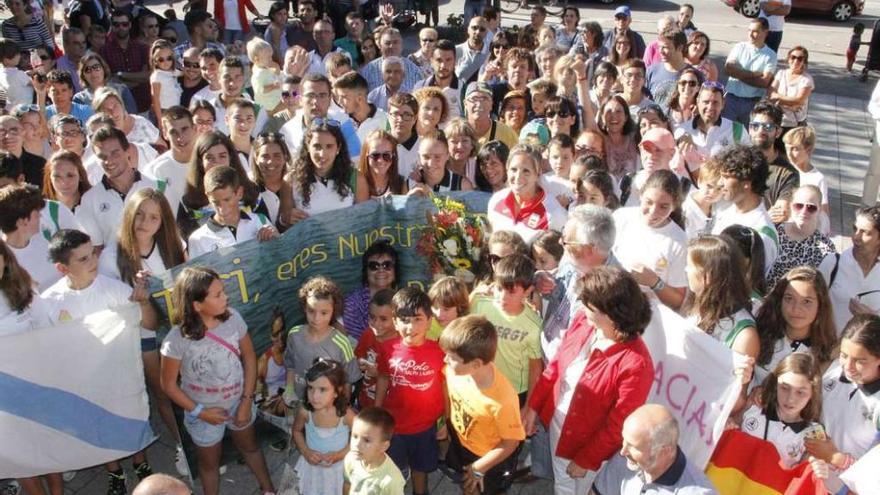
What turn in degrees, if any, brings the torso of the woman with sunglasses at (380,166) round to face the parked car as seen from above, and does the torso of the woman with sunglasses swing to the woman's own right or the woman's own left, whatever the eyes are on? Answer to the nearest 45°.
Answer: approximately 135° to the woman's own left

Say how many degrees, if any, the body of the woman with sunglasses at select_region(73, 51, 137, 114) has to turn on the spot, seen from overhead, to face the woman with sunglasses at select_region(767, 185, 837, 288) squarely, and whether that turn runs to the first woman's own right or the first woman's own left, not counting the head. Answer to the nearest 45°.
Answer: approximately 45° to the first woman's own left

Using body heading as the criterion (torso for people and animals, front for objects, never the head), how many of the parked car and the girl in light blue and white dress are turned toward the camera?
1

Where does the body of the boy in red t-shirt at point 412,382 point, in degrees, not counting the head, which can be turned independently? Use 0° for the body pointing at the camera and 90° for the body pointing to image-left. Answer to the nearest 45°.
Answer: approximately 0°

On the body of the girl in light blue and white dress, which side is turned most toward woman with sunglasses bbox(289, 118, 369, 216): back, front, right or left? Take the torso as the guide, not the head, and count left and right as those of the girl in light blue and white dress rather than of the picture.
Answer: back

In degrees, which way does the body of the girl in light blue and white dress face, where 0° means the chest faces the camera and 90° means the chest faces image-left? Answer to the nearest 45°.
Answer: approximately 0°

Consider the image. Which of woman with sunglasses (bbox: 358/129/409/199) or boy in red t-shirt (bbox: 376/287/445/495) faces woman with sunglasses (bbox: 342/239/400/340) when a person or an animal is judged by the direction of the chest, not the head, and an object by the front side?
woman with sunglasses (bbox: 358/129/409/199)

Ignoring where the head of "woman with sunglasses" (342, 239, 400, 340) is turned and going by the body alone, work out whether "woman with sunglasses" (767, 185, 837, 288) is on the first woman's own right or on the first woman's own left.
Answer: on the first woman's own left

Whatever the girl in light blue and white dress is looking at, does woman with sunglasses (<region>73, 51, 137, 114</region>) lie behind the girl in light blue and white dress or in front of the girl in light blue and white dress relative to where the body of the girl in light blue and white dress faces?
behind

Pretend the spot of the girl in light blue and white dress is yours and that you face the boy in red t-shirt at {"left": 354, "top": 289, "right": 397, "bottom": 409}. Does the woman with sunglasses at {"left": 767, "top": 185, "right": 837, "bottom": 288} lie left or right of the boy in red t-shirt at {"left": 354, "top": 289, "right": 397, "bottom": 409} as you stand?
right

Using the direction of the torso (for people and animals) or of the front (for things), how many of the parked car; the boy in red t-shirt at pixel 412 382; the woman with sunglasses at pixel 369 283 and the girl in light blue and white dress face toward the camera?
3

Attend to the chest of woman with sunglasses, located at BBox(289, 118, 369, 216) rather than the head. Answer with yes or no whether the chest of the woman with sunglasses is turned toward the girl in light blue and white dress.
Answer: yes

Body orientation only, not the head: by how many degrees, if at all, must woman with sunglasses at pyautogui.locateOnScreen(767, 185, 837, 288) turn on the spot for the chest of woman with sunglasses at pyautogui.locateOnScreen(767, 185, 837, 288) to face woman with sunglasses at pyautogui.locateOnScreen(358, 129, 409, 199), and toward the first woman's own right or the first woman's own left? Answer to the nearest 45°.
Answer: approximately 90° to the first woman's own right
